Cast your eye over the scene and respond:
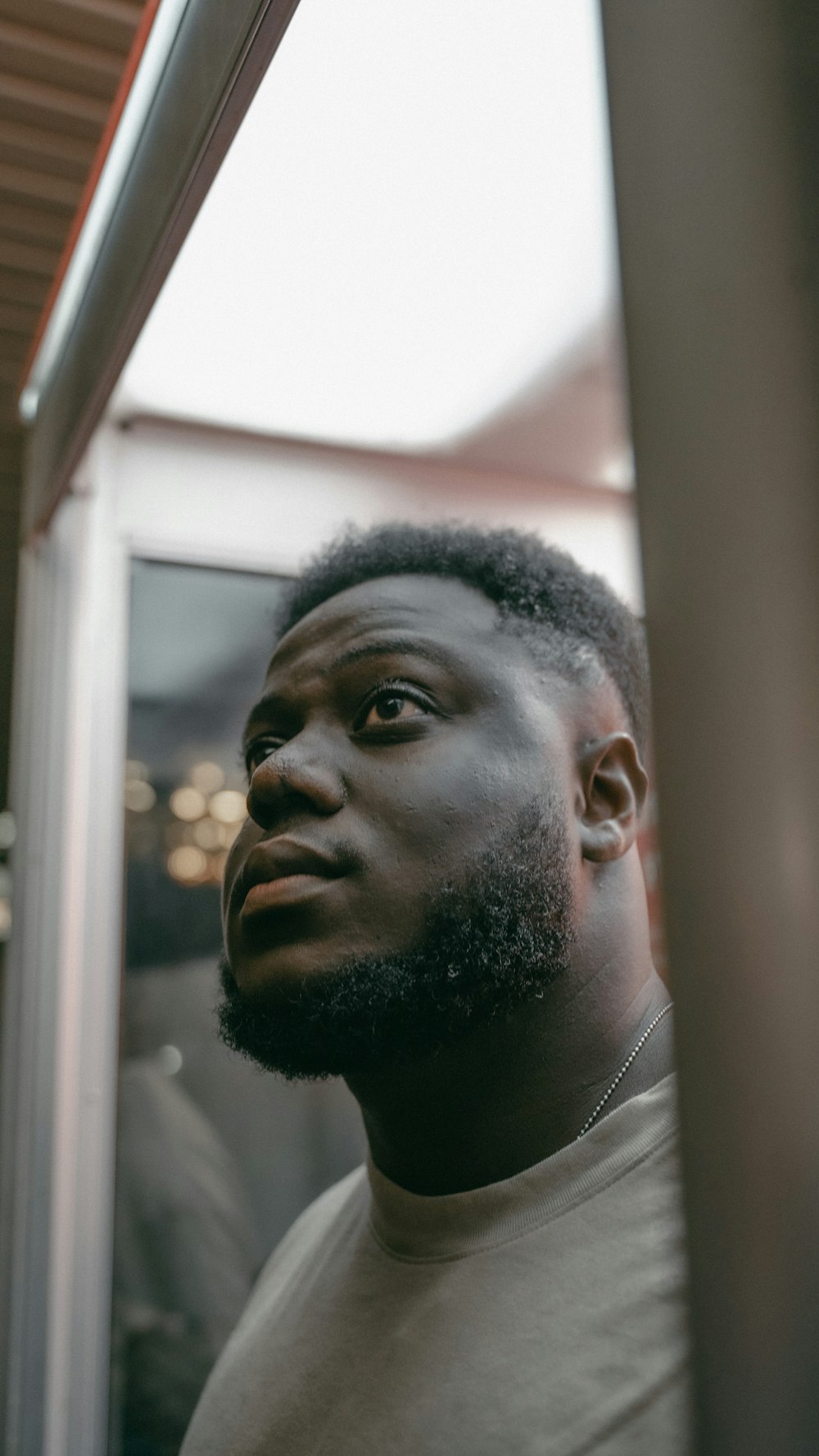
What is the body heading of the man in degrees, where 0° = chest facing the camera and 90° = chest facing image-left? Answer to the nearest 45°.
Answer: approximately 45°

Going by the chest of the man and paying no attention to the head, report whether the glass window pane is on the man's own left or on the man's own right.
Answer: on the man's own right
